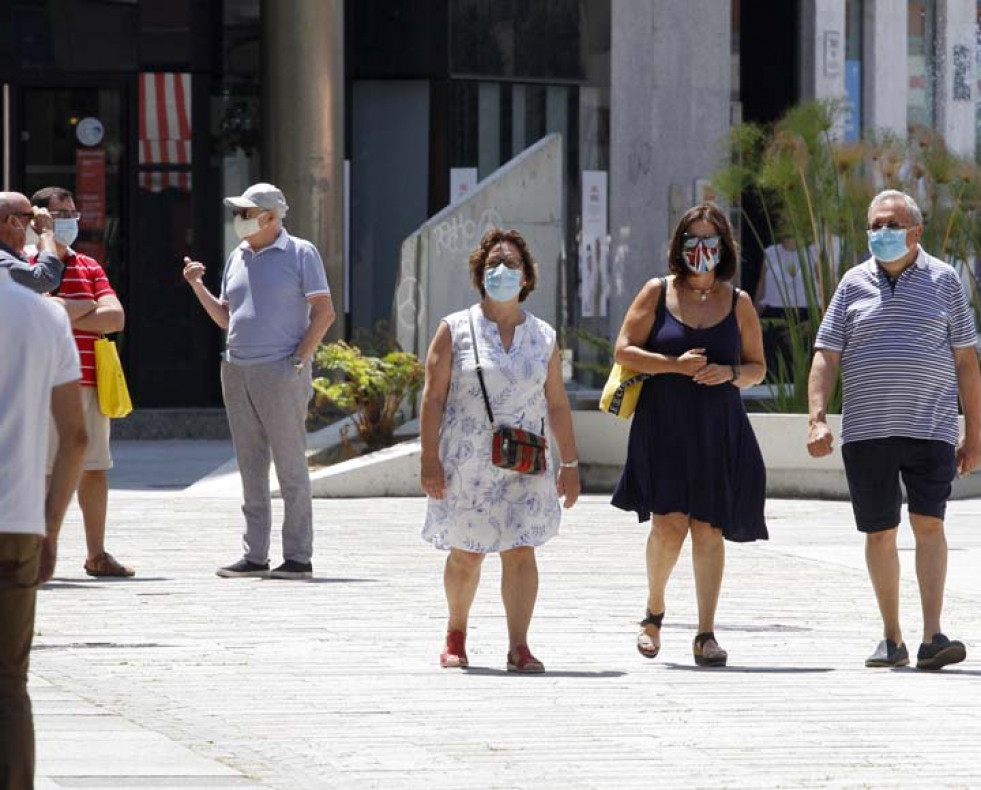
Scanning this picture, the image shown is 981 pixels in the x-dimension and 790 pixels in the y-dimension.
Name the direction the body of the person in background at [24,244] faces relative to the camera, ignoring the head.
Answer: to the viewer's right

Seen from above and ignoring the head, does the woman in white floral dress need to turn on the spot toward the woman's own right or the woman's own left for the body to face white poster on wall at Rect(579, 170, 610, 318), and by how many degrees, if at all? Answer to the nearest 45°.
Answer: approximately 180°

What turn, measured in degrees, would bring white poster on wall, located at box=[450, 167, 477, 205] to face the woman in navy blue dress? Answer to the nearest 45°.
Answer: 0° — it already faces them

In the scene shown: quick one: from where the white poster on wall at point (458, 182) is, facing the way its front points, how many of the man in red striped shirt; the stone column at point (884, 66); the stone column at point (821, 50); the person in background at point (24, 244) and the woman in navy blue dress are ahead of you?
3

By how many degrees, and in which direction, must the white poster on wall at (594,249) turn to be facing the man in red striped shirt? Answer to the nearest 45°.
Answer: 0° — it already faces them

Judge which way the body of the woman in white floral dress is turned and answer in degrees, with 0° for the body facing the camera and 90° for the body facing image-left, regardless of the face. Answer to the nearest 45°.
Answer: approximately 0°

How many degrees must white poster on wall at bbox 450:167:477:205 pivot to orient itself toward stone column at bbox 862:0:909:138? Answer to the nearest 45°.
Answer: approximately 135° to its left

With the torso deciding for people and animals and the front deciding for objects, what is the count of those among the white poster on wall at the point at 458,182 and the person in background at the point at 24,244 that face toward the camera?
1

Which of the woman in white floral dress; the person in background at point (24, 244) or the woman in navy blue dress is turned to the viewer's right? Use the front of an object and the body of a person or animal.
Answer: the person in background

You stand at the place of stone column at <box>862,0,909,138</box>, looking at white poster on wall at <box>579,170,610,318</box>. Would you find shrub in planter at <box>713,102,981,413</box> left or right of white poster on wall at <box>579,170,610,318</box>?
left

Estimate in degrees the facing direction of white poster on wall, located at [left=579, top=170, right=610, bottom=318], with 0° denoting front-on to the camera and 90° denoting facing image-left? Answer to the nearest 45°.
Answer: approximately 0°
